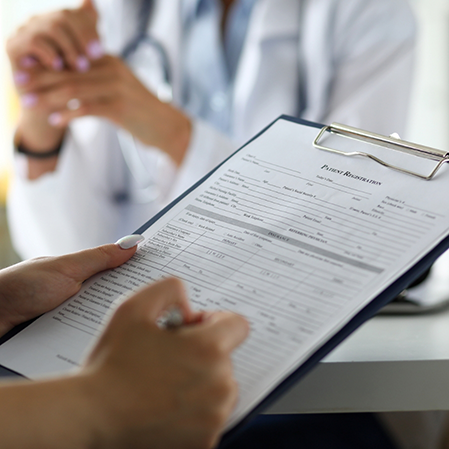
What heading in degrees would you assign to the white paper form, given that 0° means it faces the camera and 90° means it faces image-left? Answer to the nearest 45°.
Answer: approximately 45°
